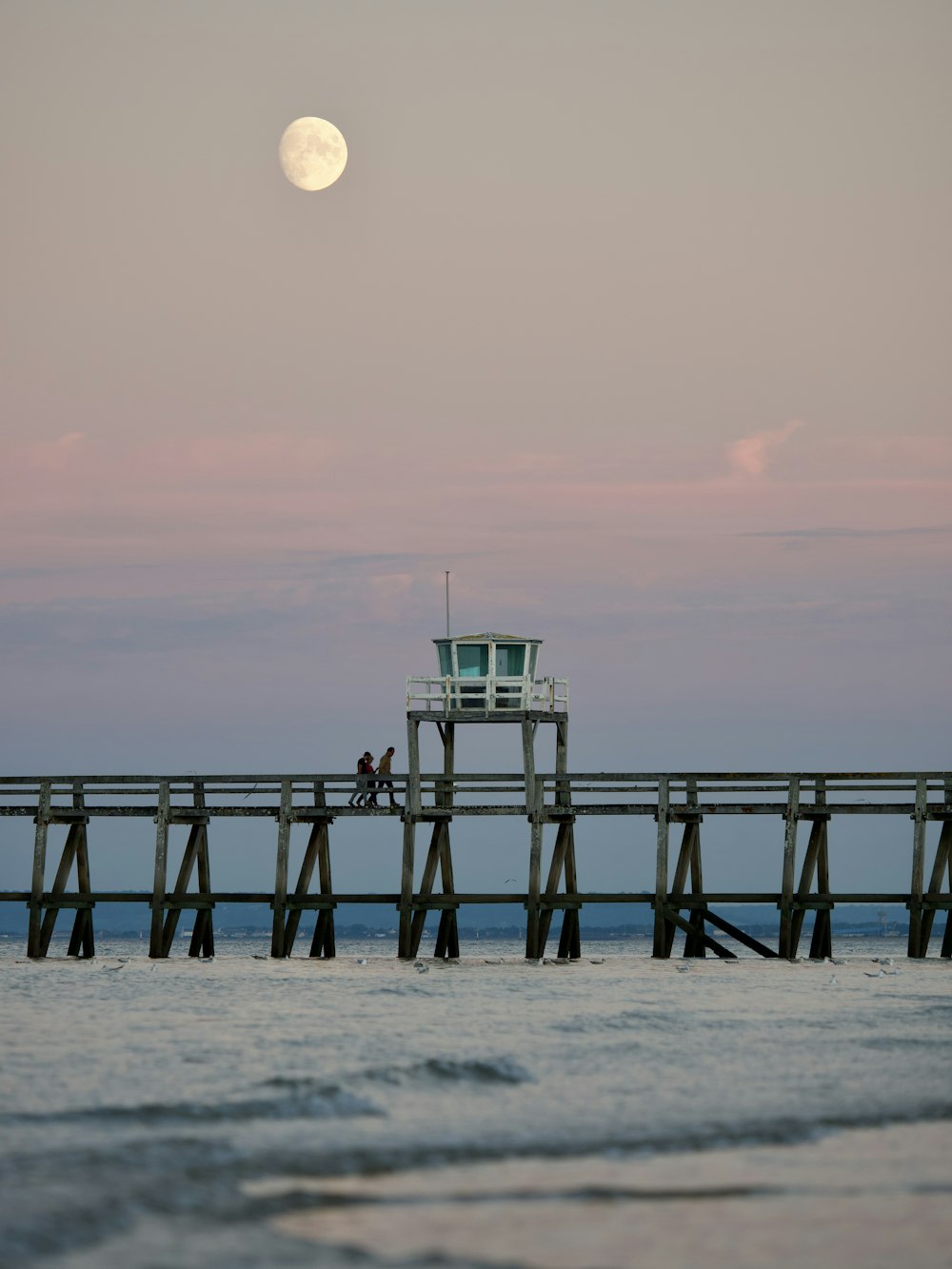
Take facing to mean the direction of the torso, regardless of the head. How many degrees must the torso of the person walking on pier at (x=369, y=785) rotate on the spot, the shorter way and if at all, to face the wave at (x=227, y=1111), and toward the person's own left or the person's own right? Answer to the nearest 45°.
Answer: approximately 90° to the person's own right

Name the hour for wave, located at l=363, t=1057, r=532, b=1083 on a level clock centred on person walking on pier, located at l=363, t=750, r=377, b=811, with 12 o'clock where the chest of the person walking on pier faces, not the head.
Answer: The wave is roughly at 3 o'clock from the person walking on pier.
